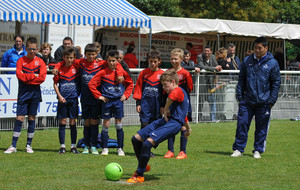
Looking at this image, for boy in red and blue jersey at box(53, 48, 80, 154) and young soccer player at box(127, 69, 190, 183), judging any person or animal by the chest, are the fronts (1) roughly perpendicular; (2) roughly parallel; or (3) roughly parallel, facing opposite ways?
roughly perpendicular

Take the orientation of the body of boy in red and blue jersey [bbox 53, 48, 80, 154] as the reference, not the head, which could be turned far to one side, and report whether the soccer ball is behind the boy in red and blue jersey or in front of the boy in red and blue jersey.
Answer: in front

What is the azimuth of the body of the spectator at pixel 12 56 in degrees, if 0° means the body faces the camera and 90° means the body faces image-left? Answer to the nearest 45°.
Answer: approximately 315°

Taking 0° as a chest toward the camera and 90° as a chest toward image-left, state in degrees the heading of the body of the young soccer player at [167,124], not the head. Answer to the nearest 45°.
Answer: approximately 90°

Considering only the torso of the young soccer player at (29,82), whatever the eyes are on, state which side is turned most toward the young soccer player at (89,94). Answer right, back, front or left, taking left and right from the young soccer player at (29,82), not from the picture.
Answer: left

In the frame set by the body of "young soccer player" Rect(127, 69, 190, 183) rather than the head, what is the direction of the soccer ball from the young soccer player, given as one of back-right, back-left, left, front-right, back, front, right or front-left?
front-left
